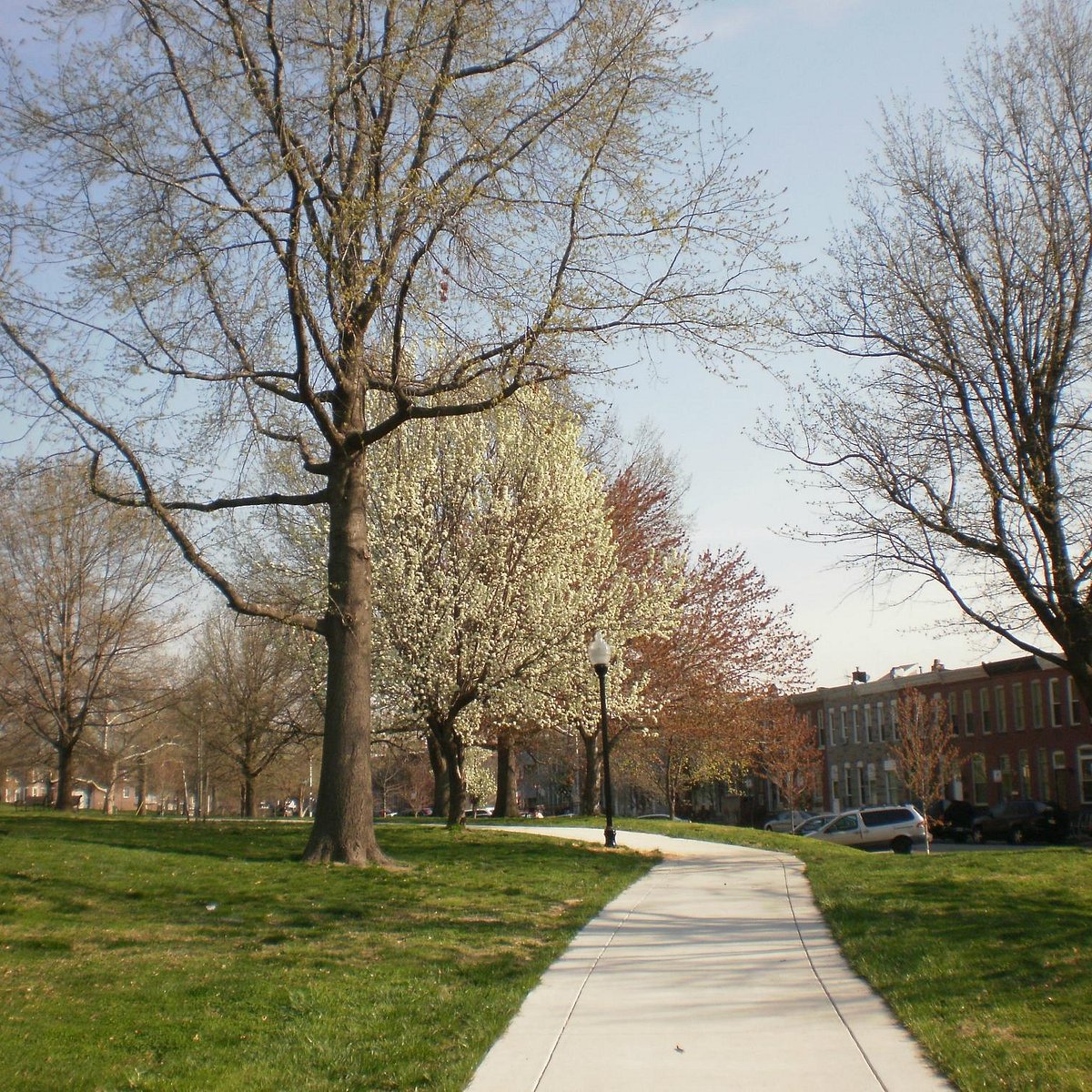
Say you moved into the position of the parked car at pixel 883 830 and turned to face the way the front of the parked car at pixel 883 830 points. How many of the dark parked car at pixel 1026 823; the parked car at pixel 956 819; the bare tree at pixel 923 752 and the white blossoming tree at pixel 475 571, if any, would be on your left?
1

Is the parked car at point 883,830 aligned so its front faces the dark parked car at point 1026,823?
no

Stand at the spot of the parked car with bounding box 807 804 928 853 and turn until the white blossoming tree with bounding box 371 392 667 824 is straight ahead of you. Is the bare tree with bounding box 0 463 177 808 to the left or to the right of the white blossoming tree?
right

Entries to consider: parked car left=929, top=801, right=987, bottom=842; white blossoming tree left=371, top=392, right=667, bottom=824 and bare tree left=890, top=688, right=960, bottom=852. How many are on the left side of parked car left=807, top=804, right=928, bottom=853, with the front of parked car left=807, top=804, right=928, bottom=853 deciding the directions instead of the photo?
1

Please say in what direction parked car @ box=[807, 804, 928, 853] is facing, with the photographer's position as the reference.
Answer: facing away from the viewer and to the left of the viewer

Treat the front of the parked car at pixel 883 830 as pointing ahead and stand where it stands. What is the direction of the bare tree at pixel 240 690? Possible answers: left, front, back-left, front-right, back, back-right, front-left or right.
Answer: front-left

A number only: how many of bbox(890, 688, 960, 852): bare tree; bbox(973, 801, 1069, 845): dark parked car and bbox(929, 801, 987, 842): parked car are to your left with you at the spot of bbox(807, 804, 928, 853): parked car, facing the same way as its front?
0

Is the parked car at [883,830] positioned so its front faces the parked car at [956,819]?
no

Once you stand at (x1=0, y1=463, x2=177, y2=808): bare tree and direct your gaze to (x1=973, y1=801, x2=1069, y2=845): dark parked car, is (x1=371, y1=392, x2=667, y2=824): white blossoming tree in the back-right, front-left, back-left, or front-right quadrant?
front-right

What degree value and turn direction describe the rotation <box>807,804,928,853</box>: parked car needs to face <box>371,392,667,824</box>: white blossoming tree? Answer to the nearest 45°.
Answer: approximately 90° to its left

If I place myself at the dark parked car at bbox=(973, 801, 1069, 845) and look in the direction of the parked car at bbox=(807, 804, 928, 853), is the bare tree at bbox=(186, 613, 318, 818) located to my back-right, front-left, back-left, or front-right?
front-right
